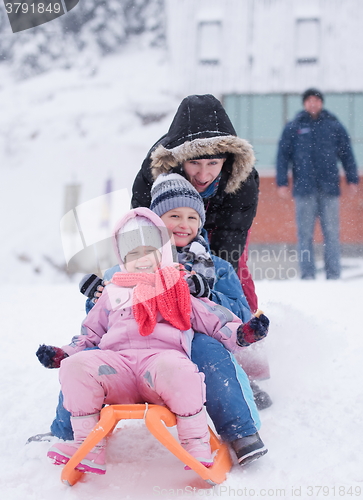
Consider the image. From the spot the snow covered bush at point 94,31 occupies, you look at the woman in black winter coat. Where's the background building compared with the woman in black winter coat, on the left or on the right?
left

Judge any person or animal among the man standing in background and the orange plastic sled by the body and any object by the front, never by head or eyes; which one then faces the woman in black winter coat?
the man standing in background

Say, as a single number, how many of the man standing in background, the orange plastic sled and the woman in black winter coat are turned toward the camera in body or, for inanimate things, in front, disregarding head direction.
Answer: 3

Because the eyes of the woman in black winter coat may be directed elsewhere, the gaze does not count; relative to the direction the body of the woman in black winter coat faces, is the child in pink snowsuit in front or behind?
in front

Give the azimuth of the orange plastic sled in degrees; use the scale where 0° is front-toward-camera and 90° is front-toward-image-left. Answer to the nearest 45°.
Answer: approximately 0°

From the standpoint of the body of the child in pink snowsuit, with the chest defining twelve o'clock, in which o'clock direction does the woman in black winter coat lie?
The woman in black winter coat is roughly at 7 o'clock from the child in pink snowsuit.

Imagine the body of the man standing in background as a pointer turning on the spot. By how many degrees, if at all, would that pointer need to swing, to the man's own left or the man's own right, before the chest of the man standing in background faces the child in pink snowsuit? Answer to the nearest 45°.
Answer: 0° — they already face them

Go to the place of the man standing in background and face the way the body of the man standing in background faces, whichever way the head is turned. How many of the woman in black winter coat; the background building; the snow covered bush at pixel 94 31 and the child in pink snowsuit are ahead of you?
2

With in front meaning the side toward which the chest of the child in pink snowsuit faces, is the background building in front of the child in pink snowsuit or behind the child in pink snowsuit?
behind
